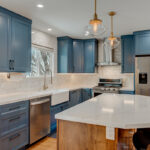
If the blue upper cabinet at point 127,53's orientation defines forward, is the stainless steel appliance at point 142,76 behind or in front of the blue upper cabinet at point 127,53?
in front

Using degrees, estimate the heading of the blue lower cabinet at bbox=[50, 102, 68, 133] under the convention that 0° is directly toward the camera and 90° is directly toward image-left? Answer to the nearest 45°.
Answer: approximately 315°

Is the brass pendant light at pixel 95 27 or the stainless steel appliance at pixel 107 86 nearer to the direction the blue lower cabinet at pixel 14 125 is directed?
the brass pendant light

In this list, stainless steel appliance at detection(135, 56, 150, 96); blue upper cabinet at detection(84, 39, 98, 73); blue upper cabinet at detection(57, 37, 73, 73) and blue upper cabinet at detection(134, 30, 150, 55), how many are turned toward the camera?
4

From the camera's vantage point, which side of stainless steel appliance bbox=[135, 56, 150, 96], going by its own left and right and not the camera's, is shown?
front

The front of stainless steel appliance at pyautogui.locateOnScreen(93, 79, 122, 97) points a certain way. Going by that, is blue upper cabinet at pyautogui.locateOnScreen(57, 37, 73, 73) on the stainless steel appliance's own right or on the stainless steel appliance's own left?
on the stainless steel appliance's own right

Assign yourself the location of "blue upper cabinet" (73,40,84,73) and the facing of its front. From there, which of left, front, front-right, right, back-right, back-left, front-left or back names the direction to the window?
front-right

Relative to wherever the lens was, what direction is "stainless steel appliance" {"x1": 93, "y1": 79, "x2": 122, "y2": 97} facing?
facing the viewer

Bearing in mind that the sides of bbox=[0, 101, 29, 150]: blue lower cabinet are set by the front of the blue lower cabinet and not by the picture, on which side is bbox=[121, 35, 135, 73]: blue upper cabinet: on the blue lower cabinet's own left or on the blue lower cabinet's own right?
on the blue lower cabinet's own left

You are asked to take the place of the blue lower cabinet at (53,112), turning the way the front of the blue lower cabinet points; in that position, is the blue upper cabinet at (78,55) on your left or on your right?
on your left

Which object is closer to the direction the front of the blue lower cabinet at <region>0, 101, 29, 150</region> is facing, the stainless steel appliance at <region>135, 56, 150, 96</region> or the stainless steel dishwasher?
the stainless steel appliance

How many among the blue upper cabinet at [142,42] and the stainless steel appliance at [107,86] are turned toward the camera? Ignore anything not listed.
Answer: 2
